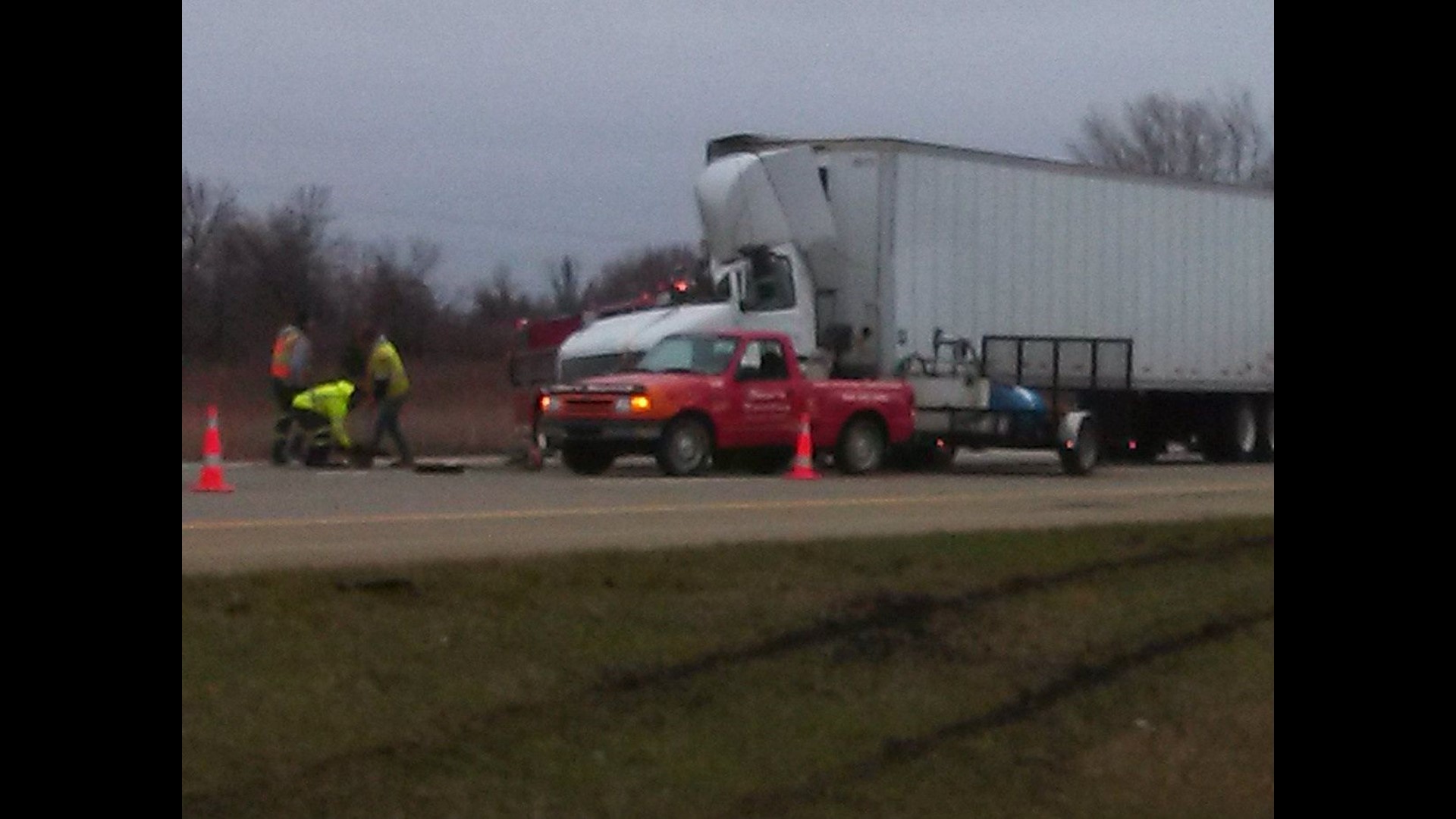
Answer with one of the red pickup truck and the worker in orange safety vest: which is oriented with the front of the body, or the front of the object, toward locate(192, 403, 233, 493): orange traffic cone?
the red pickup truck

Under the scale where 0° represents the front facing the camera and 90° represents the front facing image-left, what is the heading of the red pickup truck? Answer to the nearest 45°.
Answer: approximately 45°

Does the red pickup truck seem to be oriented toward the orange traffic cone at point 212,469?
yes

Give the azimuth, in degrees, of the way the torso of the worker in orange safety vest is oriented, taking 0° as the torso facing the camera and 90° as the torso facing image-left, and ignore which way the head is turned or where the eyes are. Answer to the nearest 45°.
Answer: approximately 270°

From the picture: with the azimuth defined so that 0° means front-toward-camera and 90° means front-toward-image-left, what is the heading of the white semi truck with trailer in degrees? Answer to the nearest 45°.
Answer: approximately 45°
